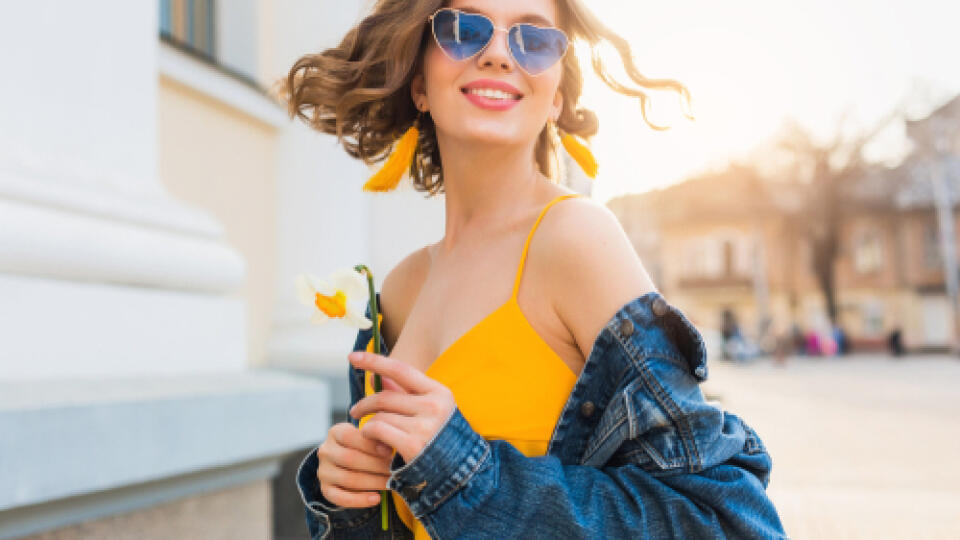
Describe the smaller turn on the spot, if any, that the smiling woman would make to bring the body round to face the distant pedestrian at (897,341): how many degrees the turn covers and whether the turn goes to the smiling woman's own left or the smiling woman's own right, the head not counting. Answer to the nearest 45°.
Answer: approximately 180°

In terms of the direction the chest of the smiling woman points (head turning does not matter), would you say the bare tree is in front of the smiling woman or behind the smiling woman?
behind

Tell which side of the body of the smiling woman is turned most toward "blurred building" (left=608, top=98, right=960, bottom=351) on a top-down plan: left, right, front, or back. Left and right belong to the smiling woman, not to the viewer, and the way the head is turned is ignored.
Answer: back

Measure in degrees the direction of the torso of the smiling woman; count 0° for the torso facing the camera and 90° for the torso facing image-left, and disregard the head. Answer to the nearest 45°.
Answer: approximately 45°
